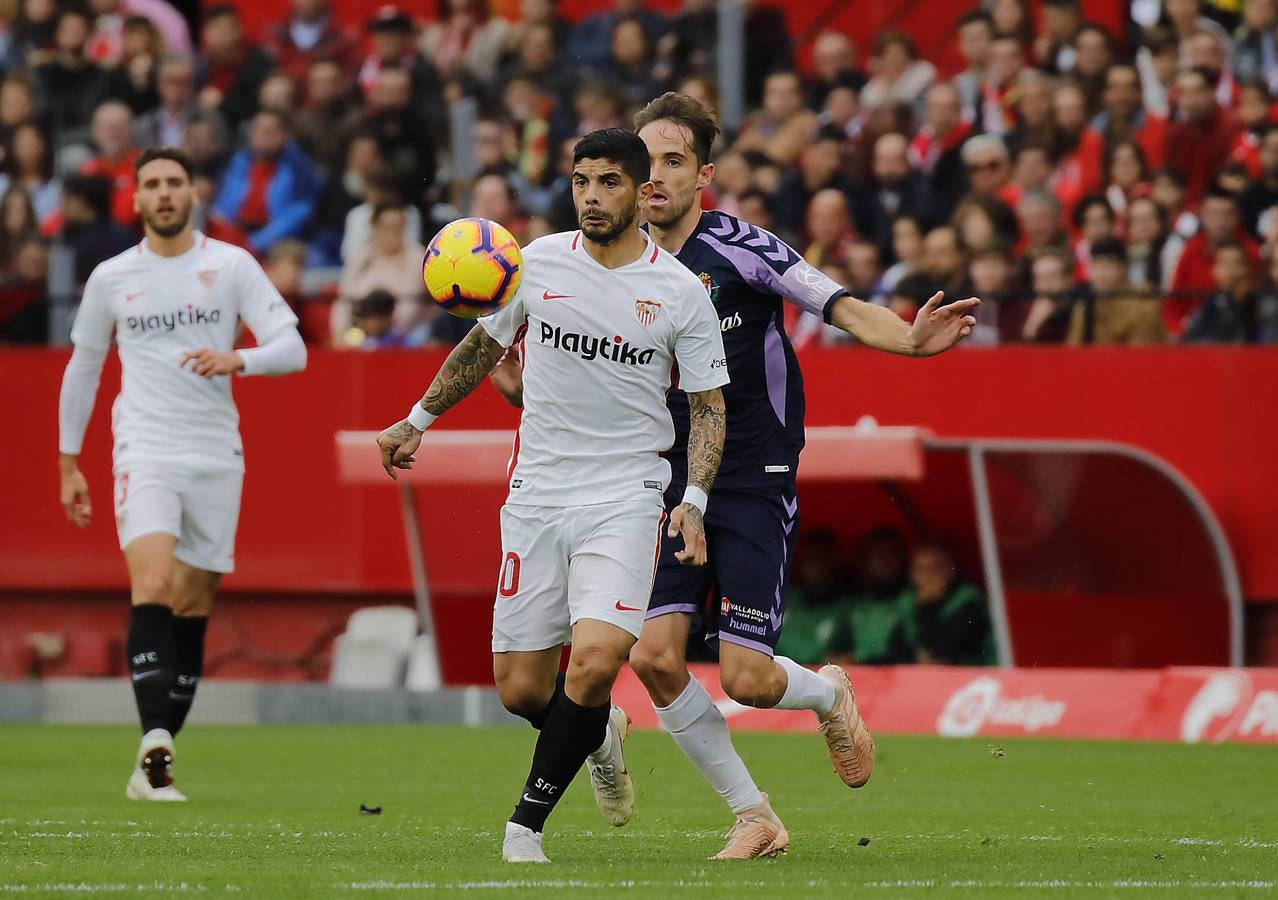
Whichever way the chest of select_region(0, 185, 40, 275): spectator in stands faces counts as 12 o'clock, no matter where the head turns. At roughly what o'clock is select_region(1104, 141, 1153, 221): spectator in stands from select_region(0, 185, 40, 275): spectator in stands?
select_region(1104, 141, 1153, 221): spectator in stands is roughly at 10 o'clock from select_region(0, 185, 40, 275): spectator in stands.

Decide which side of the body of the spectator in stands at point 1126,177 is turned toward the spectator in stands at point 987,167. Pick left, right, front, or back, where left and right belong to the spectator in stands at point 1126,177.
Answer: right

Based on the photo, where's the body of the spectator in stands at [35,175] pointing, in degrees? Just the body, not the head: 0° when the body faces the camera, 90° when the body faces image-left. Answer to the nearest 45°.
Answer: approximately 0°

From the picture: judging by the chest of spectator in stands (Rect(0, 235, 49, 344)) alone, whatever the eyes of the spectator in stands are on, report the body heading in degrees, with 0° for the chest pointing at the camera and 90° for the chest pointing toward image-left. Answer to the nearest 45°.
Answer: approximately 0°

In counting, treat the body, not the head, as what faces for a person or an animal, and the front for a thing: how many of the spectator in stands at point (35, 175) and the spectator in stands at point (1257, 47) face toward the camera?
2

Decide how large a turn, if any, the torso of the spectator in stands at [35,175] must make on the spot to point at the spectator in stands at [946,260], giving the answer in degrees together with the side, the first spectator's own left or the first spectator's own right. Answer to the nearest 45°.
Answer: approximately 45° to the first spectator's own left
